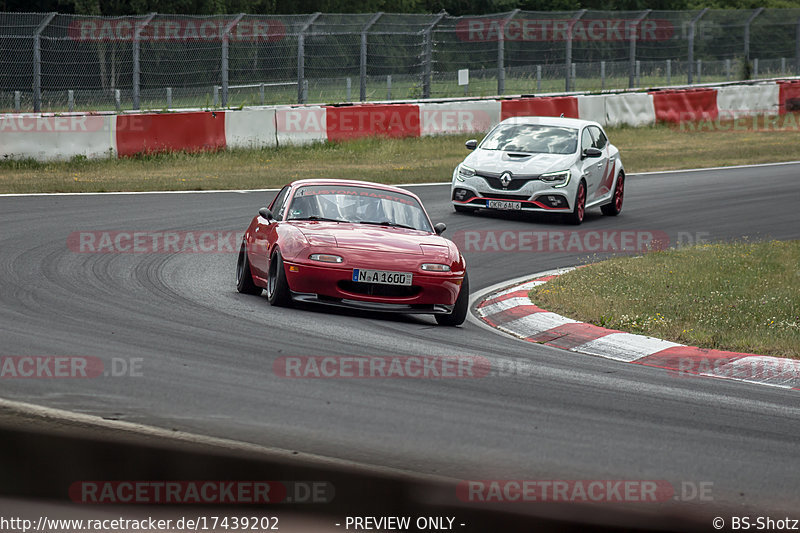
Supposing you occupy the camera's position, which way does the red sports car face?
facing the viewer

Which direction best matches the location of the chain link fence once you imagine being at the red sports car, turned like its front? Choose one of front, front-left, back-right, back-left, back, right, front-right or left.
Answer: back

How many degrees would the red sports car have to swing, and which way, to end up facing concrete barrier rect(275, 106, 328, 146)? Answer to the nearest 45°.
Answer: approximately 180°

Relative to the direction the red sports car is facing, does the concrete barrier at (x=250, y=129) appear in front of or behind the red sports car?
behind

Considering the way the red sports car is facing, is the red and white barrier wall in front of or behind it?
behind

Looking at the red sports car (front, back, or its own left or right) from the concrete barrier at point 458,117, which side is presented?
back

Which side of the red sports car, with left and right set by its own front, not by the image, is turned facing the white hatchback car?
back

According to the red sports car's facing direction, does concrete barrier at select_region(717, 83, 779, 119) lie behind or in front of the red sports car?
behind
